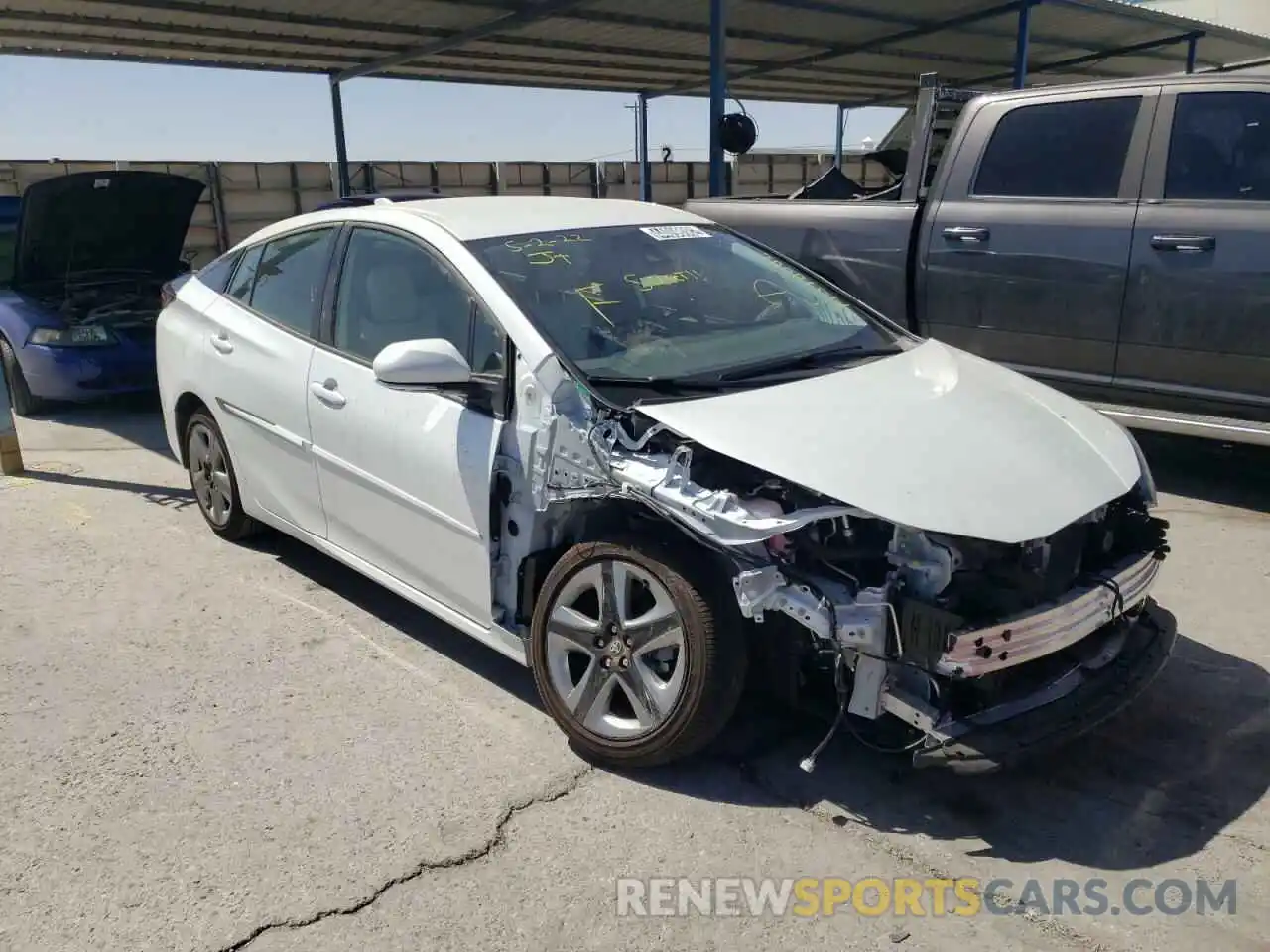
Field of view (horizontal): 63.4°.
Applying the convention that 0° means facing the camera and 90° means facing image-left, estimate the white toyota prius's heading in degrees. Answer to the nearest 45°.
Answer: approximately 315°

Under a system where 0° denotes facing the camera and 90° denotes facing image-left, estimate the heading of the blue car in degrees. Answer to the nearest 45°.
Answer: approximately 315°

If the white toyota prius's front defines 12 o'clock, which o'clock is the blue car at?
The blue car is roughly at 6 o'clock from the white toyota prius.

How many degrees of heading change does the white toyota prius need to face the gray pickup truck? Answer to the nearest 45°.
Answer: approximately 90° to its left
